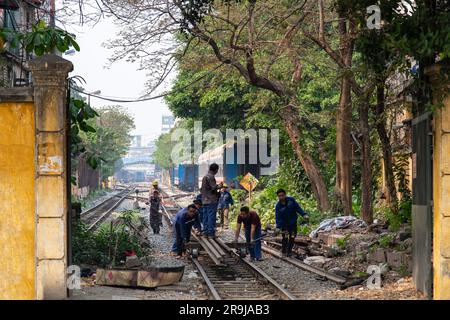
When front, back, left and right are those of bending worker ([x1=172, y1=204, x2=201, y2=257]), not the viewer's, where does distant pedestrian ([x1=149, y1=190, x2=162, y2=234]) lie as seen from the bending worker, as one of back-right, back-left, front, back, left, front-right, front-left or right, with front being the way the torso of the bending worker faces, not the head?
back-left

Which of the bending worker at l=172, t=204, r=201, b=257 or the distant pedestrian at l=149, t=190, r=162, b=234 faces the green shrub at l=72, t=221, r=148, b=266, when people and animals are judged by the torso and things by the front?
the distant pedestrian

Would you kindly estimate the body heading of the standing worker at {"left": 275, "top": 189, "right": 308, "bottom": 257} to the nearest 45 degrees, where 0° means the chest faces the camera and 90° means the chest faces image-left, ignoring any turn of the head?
approximately 0°

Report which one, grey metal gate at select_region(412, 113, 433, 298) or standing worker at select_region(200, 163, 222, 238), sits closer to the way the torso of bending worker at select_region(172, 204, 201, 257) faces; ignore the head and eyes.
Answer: the grey metal gate

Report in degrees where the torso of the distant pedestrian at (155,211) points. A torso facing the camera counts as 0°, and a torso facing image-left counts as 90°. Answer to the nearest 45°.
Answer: approximately 0°
